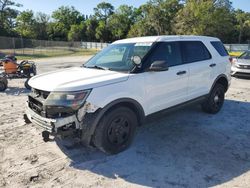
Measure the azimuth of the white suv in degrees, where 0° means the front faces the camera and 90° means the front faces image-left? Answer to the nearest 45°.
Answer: approximately 45°

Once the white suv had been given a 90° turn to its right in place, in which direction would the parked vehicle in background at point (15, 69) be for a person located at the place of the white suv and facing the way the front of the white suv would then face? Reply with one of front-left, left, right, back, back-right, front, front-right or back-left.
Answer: front

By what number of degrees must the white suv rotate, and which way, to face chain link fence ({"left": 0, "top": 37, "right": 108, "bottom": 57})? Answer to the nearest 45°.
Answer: approximately 135° to its right

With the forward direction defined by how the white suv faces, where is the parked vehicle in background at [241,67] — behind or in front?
behind

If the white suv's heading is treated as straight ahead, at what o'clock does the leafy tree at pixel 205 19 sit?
The leafy tree is roughly at 5 o'clock from the white suv.
